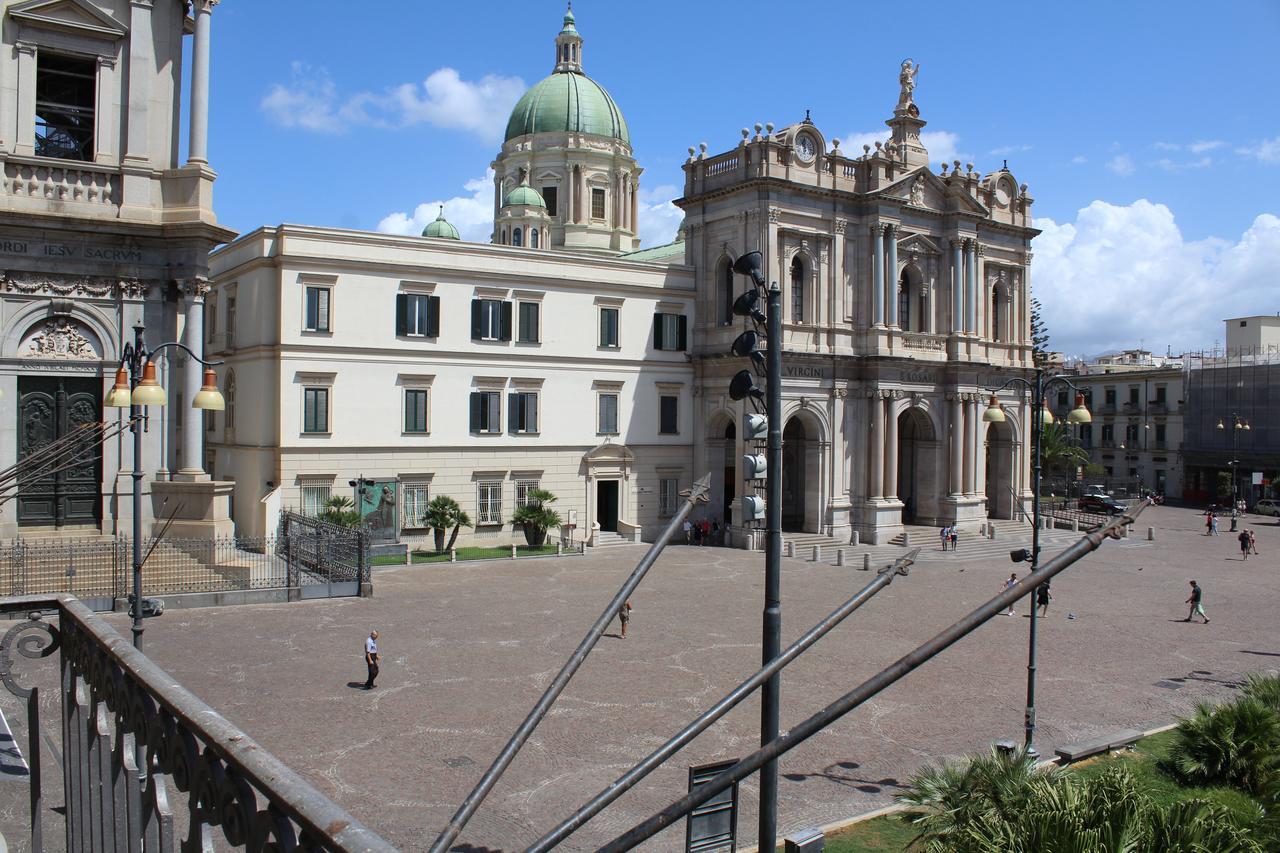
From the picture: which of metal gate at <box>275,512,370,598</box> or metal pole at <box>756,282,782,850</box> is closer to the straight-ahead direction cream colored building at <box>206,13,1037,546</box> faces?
the metal pole

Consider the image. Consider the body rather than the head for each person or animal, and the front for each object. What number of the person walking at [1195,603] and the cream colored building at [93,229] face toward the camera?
1

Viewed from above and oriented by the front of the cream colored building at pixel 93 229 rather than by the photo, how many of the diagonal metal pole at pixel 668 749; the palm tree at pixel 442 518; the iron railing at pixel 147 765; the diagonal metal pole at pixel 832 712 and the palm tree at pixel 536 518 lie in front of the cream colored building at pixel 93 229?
3

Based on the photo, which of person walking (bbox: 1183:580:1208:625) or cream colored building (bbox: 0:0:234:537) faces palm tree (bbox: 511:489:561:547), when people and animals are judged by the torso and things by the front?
the person walking

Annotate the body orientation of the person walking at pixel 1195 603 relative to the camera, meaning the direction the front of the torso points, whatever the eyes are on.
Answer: to the viewer's left

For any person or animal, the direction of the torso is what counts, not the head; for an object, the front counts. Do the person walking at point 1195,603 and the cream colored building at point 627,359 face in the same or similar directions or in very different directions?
very different directions

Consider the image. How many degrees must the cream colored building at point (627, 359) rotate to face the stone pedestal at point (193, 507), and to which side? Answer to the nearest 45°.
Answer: approximately 90° to its right

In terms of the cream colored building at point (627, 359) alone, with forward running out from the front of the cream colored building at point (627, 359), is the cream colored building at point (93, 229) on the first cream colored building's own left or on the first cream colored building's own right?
on the first cream colored building's own right
